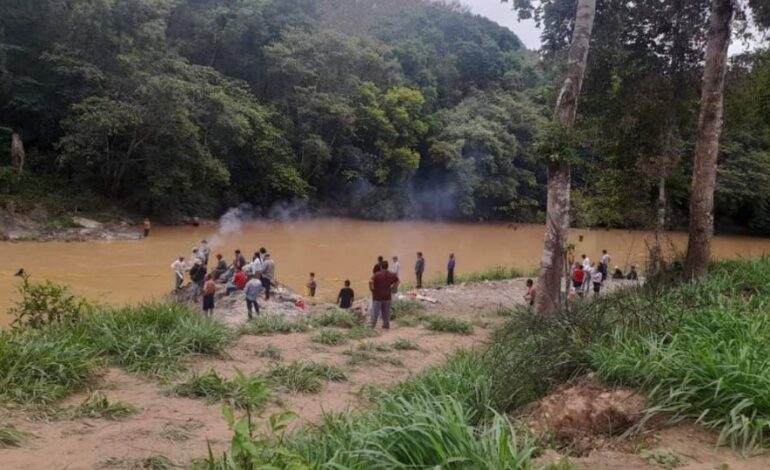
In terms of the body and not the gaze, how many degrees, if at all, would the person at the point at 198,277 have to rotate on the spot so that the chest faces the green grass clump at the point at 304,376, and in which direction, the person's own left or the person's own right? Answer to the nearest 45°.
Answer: approximately 180°

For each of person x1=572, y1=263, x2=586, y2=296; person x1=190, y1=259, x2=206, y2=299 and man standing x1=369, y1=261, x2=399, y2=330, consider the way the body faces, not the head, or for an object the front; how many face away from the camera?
3

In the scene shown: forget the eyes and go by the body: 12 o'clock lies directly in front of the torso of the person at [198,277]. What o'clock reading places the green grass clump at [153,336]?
The green grass clump is roughly at 6 o'clock from the person.

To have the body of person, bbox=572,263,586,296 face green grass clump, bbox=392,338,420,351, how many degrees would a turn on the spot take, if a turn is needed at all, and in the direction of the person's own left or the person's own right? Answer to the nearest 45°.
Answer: approximately 180°

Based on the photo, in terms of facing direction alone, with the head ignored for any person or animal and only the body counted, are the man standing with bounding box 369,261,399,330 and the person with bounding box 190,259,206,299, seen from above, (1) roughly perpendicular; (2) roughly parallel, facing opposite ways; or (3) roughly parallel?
roughly parallel

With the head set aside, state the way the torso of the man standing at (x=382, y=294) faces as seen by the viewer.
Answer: away from the camera

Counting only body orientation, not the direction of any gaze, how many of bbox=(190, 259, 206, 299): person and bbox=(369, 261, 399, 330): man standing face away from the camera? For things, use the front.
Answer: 2

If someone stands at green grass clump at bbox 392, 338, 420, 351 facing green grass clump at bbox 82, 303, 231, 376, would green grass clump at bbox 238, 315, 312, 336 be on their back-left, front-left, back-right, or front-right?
front-right

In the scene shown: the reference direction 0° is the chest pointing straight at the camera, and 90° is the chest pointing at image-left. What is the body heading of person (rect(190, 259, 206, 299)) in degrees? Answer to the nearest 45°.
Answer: approximately 180°

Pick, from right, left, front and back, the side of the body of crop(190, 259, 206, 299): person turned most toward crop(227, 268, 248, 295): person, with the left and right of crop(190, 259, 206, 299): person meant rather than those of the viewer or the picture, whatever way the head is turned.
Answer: right

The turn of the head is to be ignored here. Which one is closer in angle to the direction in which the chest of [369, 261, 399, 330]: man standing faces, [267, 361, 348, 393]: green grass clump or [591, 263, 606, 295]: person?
the person

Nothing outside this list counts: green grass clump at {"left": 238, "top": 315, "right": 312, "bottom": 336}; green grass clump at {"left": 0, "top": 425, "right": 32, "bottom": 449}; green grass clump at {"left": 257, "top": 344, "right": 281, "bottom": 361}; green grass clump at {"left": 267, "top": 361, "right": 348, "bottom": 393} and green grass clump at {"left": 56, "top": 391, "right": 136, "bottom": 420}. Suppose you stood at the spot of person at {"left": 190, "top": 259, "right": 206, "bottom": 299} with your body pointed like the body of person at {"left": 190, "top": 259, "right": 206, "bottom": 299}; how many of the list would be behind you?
5

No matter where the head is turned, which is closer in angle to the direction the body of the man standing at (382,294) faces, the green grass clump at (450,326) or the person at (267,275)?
the person

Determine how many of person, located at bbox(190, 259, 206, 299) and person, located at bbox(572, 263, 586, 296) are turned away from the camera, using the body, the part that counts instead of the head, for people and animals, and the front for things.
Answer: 2

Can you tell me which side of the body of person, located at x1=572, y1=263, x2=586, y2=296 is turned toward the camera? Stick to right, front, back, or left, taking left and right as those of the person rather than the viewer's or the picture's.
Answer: back

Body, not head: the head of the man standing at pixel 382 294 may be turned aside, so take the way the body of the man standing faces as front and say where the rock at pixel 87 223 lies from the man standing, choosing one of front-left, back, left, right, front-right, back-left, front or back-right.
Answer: front-left
